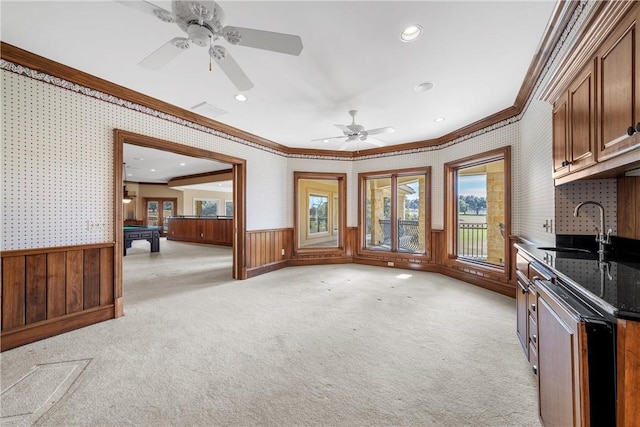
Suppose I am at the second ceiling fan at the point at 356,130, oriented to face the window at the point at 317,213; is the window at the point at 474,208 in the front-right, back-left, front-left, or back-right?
front-right

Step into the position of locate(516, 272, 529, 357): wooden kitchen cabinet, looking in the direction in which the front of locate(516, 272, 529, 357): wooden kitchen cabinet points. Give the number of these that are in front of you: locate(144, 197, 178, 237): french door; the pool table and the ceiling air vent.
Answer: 3

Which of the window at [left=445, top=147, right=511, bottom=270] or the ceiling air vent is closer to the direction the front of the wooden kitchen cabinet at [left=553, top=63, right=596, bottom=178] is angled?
the ceiling air vent

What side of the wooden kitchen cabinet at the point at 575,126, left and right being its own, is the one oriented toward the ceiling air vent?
front

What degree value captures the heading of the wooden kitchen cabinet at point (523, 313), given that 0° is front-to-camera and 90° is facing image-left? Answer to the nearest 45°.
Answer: approximately 90°

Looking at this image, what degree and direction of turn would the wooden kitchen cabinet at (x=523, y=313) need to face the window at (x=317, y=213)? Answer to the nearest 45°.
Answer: approximately 45° to its right

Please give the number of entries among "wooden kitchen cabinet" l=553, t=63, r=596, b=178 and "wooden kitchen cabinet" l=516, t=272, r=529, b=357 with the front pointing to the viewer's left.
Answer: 2

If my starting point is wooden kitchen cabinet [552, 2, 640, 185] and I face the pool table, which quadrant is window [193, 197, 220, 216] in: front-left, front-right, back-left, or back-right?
front-right

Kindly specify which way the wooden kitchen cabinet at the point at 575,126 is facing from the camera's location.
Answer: facing to the left of the viewer

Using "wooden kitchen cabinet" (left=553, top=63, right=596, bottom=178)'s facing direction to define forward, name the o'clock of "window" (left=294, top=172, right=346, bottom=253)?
The window is roughly at 1 o'clock from the wooden kitchen cabinet.

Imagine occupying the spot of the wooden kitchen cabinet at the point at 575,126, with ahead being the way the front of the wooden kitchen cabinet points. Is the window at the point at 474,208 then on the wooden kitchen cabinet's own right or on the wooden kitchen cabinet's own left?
on the wooden kitchen cabinet's own right

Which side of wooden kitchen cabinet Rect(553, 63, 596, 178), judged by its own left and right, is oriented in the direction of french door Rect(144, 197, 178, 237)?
front

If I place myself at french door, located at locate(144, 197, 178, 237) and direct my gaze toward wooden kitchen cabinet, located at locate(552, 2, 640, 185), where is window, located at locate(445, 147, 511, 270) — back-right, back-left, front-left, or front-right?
front-left

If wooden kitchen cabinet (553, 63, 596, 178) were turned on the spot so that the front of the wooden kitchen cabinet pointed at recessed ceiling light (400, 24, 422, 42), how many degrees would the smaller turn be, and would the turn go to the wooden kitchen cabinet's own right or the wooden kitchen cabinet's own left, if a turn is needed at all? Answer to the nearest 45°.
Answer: approximately 45° to the wooden kitchen cabinet's own left
